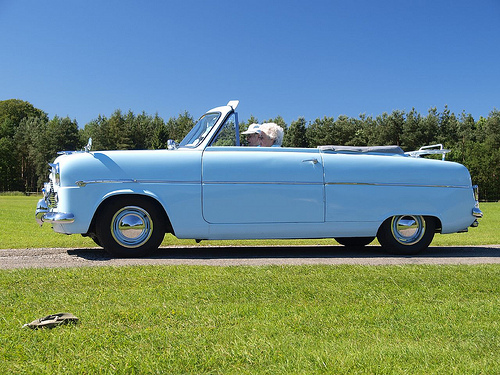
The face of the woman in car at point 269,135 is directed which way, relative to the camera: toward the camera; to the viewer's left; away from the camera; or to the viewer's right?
to the viewer's left

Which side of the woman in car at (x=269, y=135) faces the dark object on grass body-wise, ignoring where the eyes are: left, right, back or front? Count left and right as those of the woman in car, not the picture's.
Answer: left

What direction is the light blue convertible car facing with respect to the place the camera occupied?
facing to the left of the viewer

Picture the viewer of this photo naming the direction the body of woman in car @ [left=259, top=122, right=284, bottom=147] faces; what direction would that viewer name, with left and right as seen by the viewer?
facing to the left of the viewer
